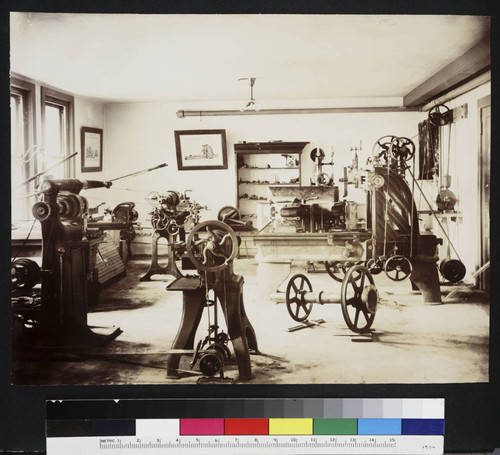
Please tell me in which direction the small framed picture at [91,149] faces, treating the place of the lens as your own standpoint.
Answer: facing the viewer and to the right of the viewer

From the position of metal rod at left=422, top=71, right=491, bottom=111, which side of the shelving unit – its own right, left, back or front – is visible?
left

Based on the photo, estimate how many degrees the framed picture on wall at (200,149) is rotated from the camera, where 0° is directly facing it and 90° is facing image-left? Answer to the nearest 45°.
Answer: approximately 0°

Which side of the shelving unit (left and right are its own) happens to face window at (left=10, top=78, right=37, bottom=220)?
right

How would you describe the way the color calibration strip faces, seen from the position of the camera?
facing the viewer
